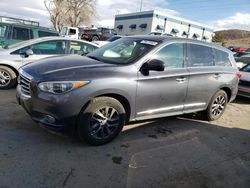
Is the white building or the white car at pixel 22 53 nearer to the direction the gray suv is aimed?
the white car

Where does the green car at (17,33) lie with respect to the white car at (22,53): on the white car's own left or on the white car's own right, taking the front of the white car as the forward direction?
on the white car's own right

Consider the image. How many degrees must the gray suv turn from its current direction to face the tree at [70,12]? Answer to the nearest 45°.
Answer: approximately 135° to its right

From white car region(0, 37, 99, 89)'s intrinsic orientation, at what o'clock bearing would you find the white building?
The white building is roughly at 4 o'clock from the white car.

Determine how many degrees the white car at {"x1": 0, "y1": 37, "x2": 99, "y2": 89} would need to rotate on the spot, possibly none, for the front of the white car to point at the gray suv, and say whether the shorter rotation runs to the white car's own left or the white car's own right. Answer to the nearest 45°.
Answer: approximately 135° to the white car's own left

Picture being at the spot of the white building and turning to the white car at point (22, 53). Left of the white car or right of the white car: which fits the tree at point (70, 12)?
right

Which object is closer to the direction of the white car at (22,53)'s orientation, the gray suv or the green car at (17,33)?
the green car

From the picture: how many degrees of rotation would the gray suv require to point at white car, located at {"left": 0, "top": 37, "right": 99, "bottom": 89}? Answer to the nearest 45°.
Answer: approximately 90° to its right

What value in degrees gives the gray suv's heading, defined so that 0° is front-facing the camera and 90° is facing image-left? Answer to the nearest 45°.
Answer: approximately 45°

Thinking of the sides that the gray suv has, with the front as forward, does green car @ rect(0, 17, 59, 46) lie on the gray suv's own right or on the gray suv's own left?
on the gray suv's own right

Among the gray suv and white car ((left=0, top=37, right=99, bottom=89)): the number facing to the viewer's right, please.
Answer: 0

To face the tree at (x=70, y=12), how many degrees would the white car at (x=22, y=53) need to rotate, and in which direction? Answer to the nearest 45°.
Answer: approximately 90° to its right

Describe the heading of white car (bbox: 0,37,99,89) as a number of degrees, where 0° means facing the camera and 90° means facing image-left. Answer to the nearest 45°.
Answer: approximately 90°

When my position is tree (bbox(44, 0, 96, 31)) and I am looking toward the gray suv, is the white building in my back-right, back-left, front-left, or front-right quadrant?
back-left
